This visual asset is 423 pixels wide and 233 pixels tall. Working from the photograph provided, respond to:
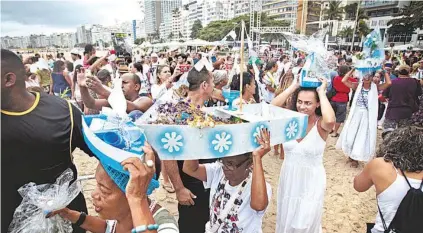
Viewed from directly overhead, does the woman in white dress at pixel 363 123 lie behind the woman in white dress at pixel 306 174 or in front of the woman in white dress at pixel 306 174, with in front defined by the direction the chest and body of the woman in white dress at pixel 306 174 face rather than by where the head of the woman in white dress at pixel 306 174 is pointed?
behind

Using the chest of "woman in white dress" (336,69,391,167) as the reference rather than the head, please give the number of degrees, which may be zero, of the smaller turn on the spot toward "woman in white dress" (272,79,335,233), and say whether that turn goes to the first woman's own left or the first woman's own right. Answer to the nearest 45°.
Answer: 0° — they already face them

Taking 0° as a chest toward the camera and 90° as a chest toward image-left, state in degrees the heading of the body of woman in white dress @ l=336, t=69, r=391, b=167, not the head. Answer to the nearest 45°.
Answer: approximately 0°

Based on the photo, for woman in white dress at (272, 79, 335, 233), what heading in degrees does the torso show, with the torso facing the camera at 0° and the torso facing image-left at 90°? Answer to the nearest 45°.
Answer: approximately 45°
